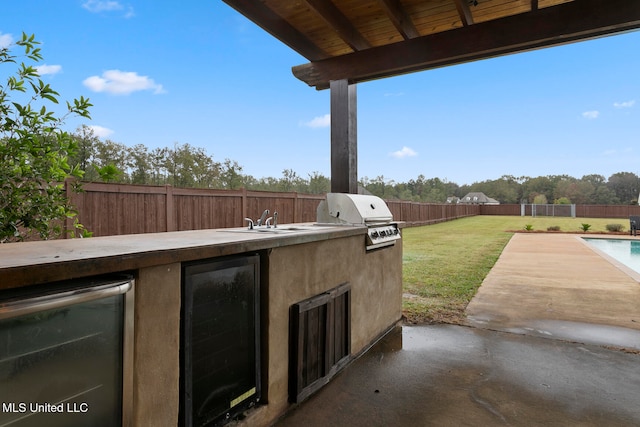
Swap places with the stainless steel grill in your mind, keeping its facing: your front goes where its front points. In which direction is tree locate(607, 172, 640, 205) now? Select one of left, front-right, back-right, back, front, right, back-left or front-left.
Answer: left

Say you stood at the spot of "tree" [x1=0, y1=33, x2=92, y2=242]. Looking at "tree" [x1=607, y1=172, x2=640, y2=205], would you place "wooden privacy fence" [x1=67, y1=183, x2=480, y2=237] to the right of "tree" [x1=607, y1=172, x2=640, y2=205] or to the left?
left

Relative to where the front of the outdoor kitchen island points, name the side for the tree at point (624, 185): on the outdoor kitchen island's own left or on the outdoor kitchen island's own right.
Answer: on the outdoor kitchen island's own left

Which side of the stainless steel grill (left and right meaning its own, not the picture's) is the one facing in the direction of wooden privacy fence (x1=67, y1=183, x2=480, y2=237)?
back

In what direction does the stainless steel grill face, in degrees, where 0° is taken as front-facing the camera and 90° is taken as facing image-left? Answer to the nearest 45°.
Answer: approximately 315°

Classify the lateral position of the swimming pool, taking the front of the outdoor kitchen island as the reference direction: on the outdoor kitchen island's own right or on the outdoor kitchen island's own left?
on the outdoor kitchen island's own left
